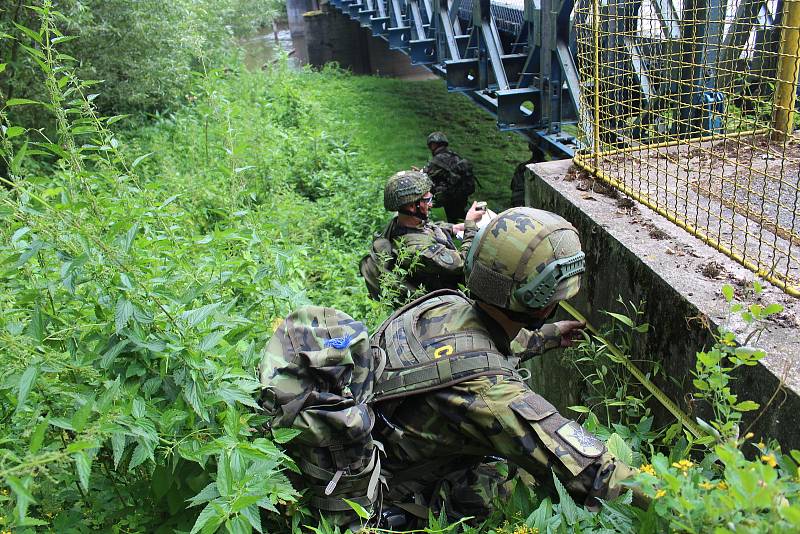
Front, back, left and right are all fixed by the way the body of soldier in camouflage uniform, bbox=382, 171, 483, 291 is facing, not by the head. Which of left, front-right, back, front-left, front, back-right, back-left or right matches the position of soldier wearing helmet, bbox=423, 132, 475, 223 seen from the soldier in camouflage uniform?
left

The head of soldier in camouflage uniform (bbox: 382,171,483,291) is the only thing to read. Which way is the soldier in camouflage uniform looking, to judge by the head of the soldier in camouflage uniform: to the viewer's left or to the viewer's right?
to the viewer's right

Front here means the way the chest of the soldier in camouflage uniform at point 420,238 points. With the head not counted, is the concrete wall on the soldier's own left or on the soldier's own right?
on the soldier's own right

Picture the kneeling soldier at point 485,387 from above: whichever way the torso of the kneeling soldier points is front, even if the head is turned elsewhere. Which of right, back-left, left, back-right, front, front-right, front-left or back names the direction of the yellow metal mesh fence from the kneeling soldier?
front

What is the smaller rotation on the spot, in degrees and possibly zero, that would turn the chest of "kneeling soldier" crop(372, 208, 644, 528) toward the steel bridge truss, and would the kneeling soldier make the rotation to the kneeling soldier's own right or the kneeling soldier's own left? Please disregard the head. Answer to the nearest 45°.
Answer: approximately 45° to the kneeling soldier's own left

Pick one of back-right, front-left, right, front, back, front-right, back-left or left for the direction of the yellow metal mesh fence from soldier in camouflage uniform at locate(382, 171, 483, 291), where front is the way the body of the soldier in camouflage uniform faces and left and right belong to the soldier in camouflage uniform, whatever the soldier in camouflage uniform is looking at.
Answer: front-right

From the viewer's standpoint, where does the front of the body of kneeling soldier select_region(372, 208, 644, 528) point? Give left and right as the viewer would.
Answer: facing away from the viewer and to the right of the viewer

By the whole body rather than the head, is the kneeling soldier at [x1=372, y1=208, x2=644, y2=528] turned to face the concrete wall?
yes

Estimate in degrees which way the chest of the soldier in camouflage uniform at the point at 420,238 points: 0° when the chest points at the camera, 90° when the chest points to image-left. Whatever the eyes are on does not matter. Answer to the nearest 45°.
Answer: approximately 270°

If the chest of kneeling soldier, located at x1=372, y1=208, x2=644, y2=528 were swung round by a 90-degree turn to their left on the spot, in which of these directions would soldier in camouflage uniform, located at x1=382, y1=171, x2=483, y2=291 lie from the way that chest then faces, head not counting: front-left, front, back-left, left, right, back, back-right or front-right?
front-right
